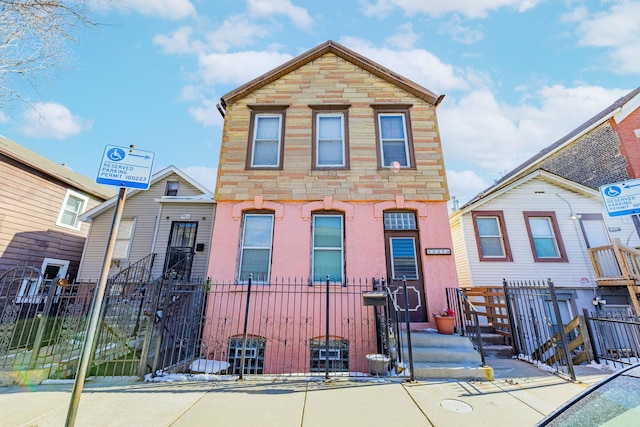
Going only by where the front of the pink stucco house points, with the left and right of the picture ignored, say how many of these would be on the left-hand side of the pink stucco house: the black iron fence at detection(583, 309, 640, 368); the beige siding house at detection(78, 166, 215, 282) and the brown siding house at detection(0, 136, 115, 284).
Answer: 1

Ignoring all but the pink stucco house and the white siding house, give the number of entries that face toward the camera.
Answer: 2

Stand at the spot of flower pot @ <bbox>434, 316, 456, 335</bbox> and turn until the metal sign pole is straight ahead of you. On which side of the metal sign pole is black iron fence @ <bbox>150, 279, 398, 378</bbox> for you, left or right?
right

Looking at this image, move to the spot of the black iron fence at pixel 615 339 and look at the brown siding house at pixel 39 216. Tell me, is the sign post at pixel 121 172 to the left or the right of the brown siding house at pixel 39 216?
left

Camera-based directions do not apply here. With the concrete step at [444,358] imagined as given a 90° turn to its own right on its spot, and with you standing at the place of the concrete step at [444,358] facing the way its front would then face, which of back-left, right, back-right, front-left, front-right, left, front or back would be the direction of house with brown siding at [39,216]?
front

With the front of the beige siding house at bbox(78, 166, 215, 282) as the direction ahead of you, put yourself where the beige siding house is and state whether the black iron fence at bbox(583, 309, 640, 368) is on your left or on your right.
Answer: on your left

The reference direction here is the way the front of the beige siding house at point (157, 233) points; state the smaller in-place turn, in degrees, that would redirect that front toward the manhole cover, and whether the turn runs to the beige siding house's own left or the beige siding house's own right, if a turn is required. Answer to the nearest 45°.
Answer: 0° — it already faces it

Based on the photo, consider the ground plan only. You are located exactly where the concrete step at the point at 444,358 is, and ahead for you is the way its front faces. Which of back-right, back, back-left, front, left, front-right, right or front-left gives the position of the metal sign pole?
front-right

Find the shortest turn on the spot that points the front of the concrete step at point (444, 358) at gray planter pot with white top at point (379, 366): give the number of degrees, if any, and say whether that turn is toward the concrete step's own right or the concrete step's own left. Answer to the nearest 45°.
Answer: approximately 45° to the concrete step's own right
